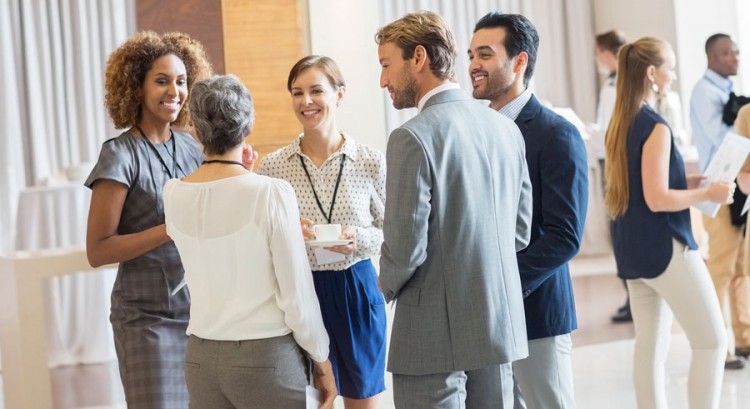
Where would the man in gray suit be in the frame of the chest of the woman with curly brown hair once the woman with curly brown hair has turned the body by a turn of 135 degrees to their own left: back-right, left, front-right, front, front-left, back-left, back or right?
back-right

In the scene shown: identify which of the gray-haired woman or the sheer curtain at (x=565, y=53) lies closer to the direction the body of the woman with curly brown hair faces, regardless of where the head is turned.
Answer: the gray-haired woman

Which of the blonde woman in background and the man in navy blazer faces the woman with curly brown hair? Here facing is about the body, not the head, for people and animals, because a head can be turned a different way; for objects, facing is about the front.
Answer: the man in navy blazer

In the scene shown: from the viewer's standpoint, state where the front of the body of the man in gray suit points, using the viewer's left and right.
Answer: facing away from the viewer and to the left of the viewer

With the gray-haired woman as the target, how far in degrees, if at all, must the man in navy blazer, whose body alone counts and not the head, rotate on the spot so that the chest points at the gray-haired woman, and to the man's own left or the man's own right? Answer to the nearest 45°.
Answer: approximately 45° to the man's own left

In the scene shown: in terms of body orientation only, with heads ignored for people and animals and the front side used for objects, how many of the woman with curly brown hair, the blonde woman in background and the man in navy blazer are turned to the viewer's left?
1

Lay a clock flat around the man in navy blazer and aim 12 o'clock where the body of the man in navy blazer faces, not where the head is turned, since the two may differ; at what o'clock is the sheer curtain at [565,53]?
The sheer curtain is roughly at 3 o'clock from the man in navy blazer.

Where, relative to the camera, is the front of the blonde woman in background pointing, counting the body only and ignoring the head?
to the viewer's right

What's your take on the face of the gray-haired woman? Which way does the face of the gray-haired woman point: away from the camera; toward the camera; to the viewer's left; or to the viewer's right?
away from the camera

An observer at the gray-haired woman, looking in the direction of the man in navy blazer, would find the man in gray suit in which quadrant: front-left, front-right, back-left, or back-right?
front-right

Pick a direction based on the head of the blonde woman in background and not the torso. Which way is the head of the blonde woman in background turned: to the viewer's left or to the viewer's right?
to the viewer's right

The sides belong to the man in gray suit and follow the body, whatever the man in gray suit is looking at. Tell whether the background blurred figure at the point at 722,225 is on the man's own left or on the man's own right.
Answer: on the man's own right

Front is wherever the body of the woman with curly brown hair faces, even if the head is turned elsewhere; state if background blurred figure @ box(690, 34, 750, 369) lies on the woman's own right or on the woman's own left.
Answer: on the woman's own left

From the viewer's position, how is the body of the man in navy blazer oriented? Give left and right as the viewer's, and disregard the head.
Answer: facing to the left of the viewer
